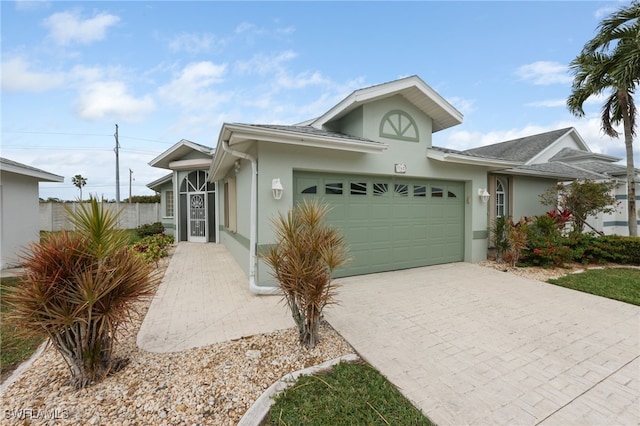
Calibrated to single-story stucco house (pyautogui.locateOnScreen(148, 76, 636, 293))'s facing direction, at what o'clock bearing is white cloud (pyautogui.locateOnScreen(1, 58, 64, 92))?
The white cloud is roughly at 4 o'clock from the single-story stucco house.

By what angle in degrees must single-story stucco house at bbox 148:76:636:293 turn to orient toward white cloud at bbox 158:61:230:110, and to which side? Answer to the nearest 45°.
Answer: approximately 135° to its right

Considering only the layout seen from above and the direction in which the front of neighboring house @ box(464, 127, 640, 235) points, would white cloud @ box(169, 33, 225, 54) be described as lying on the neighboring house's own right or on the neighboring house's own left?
on the neighboring house's own right

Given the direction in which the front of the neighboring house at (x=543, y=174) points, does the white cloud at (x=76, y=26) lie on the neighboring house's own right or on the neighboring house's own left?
on the neighboring house's own right

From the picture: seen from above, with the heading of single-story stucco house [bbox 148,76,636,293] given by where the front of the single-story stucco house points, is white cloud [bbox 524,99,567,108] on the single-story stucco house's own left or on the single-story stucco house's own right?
on the single-story stucco house's own left

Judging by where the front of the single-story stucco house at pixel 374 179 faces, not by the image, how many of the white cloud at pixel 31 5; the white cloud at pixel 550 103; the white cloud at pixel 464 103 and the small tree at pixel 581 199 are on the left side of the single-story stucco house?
3

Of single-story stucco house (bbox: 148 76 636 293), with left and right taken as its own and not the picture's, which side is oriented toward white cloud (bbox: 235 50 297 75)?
back

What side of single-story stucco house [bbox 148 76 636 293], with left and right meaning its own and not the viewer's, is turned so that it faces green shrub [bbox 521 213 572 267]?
left

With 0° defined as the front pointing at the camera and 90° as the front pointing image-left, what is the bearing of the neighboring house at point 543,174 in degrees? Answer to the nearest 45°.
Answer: approximately 315°

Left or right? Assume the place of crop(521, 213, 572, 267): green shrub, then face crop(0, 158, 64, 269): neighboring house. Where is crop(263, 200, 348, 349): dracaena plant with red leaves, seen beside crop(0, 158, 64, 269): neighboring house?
left
